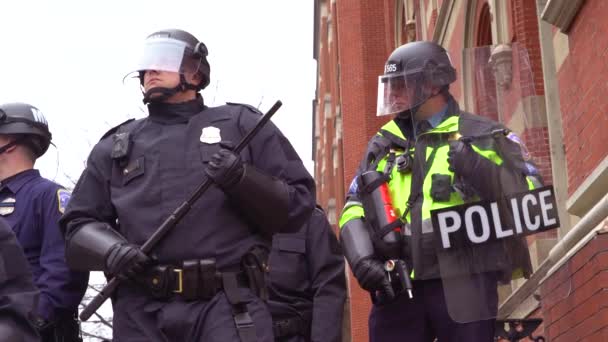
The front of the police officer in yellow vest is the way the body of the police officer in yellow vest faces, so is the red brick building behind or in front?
behind

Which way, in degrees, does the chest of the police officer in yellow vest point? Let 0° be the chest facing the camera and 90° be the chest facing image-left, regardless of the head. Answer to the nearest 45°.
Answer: approximately 45°

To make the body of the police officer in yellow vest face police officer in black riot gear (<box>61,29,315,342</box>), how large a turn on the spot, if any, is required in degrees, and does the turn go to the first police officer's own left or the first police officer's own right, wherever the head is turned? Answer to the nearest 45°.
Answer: approximately 45° to the first police officer's own right

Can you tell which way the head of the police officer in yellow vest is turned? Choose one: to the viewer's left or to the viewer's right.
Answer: to the viewer's left

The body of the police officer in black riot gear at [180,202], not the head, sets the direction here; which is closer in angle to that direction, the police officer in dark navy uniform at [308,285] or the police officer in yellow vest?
the police officer in yellow vest

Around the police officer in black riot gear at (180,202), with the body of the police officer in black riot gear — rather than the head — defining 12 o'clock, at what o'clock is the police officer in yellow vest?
The police officer in yellow vest is roughly at 9 o'clock from the police officer in black riot gear.
